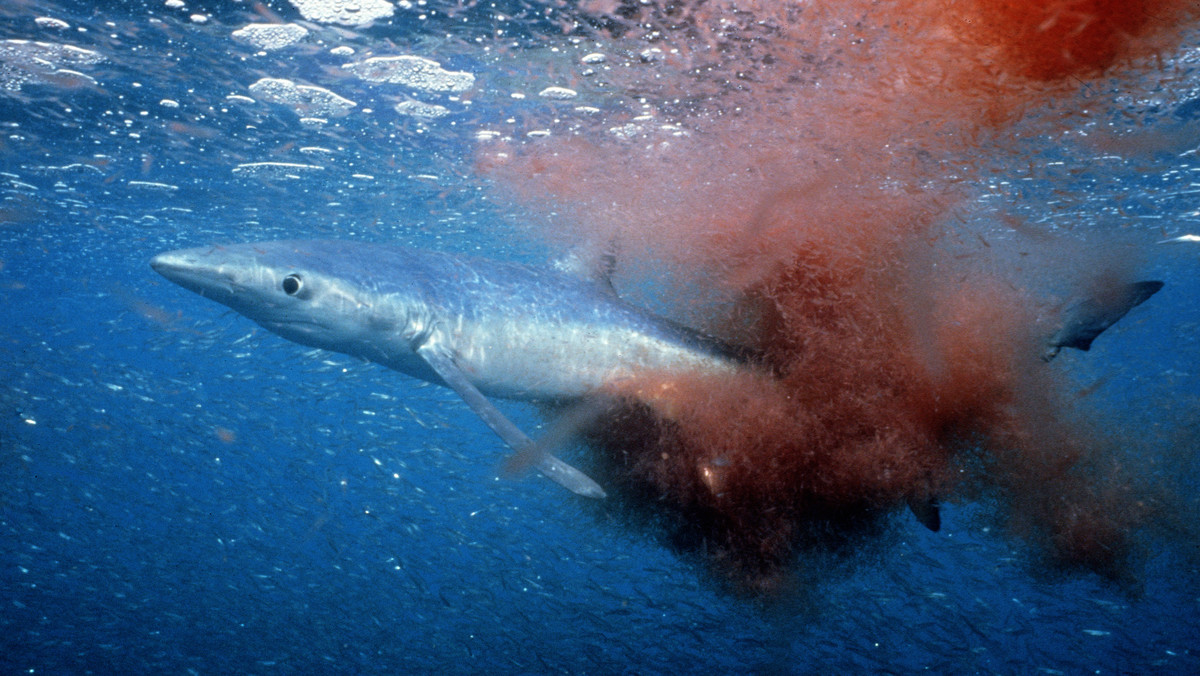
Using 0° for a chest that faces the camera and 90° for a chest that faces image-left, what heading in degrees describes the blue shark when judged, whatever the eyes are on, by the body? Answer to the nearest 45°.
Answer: approximately 90°
